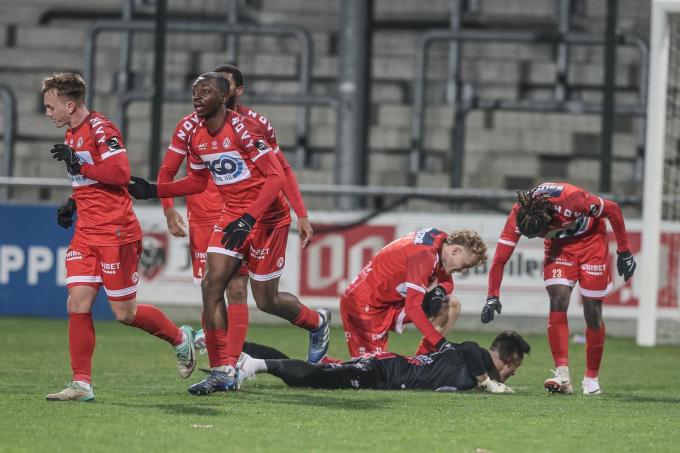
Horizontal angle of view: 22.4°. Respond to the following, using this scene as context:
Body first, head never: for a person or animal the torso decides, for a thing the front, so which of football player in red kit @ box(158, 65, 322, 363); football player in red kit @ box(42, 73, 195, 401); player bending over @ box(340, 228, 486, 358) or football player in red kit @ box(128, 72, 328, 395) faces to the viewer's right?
the player bending over

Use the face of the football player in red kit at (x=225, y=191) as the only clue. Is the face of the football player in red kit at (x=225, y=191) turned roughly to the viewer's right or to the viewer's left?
to the viewer's left

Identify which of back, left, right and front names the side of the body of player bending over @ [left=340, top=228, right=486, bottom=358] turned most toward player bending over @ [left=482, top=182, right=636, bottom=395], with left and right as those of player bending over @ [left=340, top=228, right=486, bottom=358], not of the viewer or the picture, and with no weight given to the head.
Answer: front

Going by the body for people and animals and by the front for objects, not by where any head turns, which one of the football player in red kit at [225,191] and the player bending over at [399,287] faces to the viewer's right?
the player bending over

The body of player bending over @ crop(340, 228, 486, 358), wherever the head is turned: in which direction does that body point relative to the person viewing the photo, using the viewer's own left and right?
facing to the right of the viewer

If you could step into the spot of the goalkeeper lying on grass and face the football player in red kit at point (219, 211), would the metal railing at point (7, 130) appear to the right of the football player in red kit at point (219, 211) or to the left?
right
